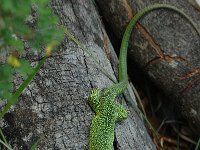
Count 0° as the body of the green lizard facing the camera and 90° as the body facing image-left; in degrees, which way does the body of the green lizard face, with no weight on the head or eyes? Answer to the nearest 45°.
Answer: approximately 0°
